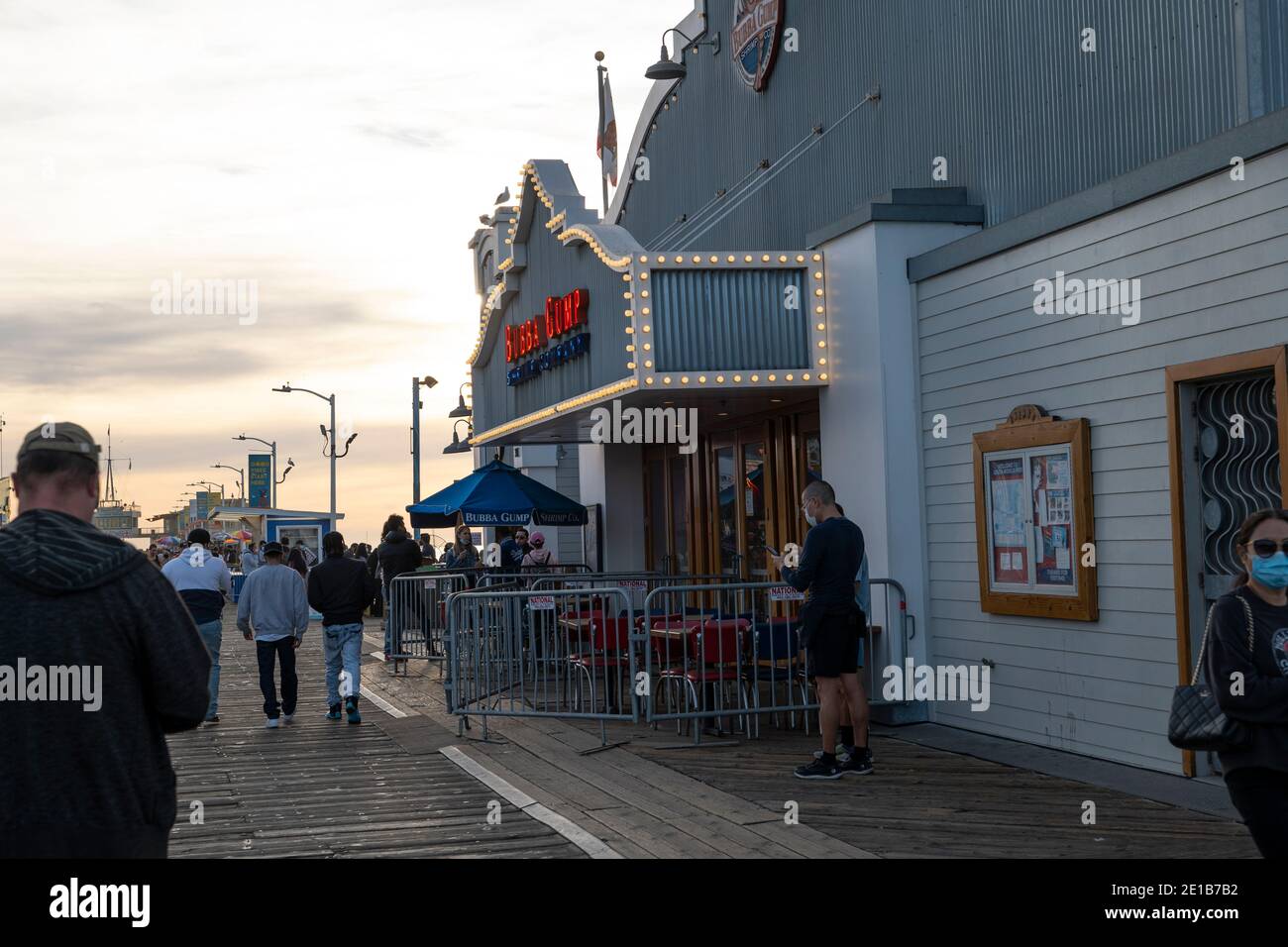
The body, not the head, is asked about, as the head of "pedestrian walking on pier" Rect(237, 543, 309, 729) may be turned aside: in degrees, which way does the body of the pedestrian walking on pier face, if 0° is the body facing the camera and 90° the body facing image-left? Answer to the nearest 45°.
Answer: approximately 180°

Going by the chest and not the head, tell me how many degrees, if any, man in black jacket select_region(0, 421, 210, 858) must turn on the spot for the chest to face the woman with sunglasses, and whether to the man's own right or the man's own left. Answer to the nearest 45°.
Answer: approximately 90° to the man's own right

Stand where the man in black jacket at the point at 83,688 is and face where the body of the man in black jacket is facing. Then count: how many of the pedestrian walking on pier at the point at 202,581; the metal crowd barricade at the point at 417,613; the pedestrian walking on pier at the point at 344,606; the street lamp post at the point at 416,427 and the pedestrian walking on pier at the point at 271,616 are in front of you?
5

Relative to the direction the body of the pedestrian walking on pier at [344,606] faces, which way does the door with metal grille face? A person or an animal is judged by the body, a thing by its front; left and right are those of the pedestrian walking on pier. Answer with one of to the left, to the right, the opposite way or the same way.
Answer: to the left

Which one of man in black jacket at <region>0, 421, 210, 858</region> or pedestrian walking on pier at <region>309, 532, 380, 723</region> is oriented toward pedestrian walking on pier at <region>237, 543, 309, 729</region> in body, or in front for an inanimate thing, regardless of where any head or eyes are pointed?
the man in black jacket

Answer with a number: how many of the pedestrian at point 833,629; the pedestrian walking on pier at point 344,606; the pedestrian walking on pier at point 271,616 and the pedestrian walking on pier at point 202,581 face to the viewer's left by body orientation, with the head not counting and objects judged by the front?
1

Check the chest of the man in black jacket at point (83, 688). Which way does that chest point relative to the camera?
away from the camera

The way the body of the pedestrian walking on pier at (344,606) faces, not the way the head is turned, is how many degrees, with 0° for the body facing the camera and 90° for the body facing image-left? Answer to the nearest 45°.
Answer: approximately 180°

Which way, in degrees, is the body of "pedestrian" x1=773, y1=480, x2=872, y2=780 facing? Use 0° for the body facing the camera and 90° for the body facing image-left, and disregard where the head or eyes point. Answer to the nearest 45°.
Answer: approximately 90°

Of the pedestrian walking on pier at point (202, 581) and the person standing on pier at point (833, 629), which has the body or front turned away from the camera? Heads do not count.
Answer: the pedestrian walking on pier at point (202, 581)

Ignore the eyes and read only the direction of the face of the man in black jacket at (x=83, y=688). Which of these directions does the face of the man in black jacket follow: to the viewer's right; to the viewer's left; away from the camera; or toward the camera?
away from the camera

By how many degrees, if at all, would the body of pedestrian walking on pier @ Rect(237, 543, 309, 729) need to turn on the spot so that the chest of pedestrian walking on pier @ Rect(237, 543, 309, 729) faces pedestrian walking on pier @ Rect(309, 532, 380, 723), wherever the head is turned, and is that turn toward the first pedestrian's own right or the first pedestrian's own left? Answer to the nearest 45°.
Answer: approximately 90° to the first pedestrian's own right

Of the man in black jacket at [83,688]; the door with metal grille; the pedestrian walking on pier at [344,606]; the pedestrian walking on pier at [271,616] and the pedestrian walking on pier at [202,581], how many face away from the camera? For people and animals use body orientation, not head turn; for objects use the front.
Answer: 4

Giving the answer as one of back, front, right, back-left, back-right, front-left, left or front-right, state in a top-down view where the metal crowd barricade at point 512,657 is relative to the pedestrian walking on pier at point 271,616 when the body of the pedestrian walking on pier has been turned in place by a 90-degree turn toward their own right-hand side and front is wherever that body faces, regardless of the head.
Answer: front-right

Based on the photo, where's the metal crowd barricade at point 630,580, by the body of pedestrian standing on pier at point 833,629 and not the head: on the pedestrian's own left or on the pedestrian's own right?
on the pedestrian's own right

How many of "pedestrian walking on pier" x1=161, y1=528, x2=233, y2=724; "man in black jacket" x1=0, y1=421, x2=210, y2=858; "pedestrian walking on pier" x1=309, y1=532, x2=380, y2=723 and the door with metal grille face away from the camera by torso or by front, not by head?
3

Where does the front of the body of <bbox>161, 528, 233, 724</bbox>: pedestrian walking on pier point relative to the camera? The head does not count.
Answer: away from the camera
